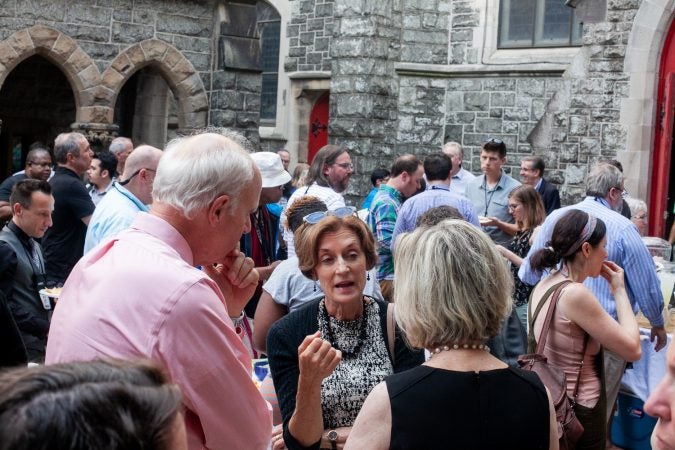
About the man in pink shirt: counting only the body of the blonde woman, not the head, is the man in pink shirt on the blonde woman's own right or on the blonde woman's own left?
on the blonde woman's own left

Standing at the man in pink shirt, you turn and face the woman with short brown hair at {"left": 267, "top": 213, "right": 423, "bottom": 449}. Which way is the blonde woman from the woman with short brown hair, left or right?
right

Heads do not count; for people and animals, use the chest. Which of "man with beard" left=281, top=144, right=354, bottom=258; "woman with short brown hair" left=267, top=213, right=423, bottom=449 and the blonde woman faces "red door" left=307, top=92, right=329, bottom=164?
the blonde woman

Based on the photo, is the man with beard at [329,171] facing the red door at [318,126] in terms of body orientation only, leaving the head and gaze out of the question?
no

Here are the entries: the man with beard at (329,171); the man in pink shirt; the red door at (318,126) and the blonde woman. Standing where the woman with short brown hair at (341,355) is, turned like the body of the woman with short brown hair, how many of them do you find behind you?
2

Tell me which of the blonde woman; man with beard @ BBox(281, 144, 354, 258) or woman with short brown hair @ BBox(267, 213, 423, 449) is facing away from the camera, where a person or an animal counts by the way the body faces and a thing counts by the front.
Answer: the blonde woman

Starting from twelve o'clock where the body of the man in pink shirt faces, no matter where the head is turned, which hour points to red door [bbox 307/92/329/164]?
The red door is roughly at 11 o'clock from the man in pink shirt.

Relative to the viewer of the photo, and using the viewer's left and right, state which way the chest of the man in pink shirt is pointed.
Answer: facing away from the viewer and to the right of the viewer

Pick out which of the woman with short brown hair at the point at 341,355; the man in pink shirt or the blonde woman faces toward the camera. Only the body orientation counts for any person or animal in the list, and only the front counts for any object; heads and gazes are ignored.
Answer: the woman with short brown hair

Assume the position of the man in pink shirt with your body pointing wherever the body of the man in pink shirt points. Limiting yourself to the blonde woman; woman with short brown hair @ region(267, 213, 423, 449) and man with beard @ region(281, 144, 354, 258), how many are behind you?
0

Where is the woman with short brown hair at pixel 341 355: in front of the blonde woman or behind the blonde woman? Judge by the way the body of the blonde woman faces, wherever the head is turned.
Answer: in front

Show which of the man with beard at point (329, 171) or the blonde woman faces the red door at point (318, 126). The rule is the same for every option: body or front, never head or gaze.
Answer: the blonde woman

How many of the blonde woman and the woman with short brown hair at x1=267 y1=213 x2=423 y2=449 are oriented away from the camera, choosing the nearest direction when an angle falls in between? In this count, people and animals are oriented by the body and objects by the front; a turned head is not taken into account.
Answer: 1

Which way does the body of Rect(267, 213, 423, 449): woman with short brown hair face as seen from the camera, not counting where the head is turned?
toward the camera

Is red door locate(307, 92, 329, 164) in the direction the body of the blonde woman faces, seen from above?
yes

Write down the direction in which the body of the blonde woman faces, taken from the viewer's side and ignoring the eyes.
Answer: away from the camera

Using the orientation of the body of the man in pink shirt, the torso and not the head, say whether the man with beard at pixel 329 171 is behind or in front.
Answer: in front
